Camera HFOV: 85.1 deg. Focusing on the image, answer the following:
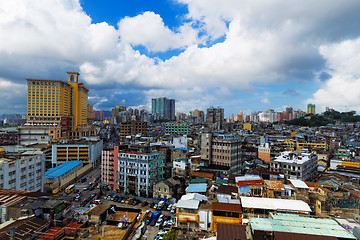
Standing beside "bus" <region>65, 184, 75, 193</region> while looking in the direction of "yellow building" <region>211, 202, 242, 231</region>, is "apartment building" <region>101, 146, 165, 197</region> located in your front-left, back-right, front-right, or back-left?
front-left

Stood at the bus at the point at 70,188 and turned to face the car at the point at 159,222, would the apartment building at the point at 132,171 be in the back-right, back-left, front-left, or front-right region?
front-left
